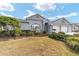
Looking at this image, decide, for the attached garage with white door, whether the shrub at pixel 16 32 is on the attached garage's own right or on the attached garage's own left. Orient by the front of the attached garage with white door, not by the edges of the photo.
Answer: on the attached garage's own right

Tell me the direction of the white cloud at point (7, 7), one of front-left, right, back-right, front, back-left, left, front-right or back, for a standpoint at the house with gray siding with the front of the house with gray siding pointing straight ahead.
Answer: right

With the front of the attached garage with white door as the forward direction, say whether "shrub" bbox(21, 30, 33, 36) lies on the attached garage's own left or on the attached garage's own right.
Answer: on the attached garage's own right

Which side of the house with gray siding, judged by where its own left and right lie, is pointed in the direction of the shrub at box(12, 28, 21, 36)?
right

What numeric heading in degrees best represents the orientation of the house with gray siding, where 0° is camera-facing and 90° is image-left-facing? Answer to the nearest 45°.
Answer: approximately 0°

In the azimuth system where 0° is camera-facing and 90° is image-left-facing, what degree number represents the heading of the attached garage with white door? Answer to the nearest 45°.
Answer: approximately 0°
